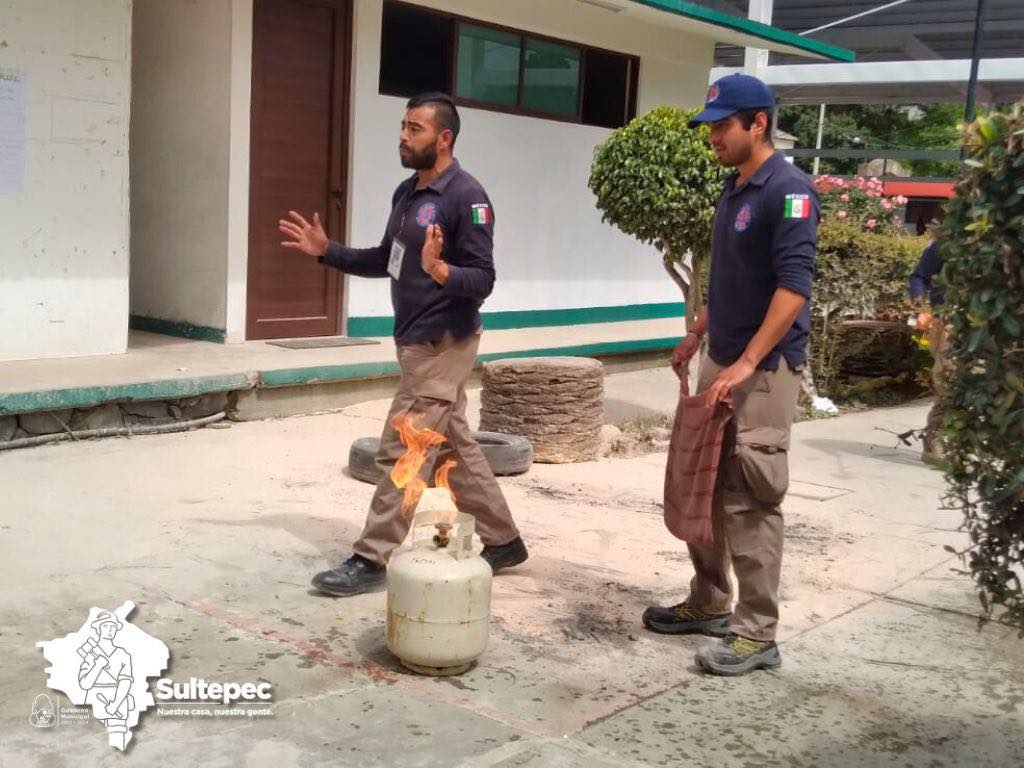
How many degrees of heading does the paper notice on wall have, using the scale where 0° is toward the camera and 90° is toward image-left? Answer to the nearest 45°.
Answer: approximately 0°

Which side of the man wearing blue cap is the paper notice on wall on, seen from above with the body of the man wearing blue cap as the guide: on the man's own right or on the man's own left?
on the man's own right

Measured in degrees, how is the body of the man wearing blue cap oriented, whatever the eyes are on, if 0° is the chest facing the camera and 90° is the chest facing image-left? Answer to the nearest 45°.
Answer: approximately 45°

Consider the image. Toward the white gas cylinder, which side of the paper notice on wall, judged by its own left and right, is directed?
front

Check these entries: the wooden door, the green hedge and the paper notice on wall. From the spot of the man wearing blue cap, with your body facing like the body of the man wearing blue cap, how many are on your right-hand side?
2

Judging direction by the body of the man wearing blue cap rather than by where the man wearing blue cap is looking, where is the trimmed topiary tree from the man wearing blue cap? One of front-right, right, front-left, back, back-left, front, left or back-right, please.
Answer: back-right

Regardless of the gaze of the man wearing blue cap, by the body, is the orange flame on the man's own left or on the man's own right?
on the man's own right

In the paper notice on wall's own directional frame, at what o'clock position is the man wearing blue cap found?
The man wearing blue cap is roughly at 11 o'clock from the paper notice on wall.

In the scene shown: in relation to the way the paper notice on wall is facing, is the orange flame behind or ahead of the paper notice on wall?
ahead

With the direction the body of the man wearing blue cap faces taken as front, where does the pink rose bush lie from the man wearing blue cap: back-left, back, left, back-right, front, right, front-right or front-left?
back-right

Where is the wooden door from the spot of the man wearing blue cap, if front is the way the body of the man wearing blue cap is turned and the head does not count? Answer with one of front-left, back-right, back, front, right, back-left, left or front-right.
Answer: right

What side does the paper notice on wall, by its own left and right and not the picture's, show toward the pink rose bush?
left

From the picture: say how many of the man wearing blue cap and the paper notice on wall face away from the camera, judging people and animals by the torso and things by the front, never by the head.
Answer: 0

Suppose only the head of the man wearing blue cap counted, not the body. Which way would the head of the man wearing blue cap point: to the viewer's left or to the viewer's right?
to the viewer's left
